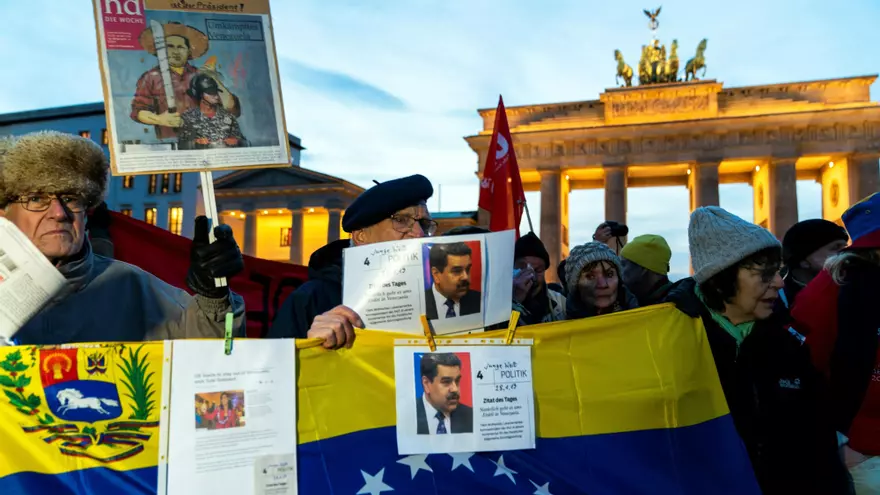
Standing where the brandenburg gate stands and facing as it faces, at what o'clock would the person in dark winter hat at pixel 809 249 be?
The person in dark winter hat is roughly at 12 o'clock from the brandenburg gate.

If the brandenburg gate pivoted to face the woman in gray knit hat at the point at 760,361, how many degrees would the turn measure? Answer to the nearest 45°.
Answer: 0° — it already faces them

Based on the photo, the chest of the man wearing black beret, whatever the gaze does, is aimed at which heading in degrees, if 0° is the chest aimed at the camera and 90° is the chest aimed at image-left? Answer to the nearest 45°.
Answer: approximately 315°

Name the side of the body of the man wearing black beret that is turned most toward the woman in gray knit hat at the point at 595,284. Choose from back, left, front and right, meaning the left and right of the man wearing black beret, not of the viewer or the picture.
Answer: left

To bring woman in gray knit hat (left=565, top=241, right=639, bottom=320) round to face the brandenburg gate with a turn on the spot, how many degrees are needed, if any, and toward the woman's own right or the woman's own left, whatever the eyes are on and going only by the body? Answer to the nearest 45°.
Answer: approximately 135° to the woman's own left

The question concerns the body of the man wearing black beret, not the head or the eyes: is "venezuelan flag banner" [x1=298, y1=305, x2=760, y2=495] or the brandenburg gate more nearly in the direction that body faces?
the venezuelan flag banner

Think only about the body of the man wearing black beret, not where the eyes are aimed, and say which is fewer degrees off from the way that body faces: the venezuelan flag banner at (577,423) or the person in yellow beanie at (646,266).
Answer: the venezuelan flag banner

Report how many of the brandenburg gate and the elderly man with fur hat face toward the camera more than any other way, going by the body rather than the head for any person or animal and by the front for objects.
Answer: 2

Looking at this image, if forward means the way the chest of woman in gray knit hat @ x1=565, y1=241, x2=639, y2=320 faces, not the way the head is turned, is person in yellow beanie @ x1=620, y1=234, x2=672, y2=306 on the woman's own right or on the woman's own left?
on the woman's own left
